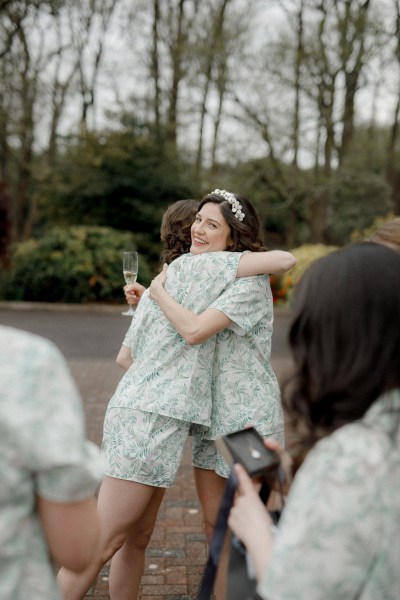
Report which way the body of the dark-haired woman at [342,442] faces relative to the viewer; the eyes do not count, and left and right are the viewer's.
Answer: facing away from the viewer and to the left of the viewer
